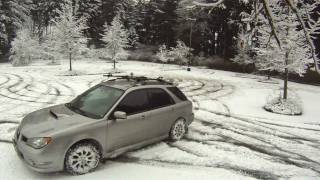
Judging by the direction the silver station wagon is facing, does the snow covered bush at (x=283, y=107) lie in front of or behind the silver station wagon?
behind

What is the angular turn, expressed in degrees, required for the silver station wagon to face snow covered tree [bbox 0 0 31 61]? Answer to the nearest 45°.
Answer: approximately 135° to its right

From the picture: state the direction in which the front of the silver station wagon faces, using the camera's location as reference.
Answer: facing the viewer and to the left of the viewer

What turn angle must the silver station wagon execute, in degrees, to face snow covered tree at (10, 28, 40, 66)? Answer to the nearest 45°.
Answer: approximately 135° to its right

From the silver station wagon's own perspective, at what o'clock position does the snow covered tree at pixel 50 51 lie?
The snow covered tree is roughly at 4 o'clock from the silver station wagon.

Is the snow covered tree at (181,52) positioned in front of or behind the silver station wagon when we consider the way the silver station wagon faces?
behind

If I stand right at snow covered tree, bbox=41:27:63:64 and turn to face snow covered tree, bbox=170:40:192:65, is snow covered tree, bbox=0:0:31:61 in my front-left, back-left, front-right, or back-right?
back-left
